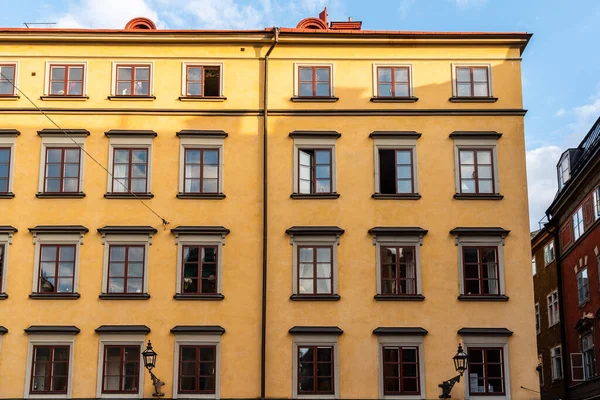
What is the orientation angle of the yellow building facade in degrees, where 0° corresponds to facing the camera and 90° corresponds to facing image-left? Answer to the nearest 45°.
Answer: approximately 0°
